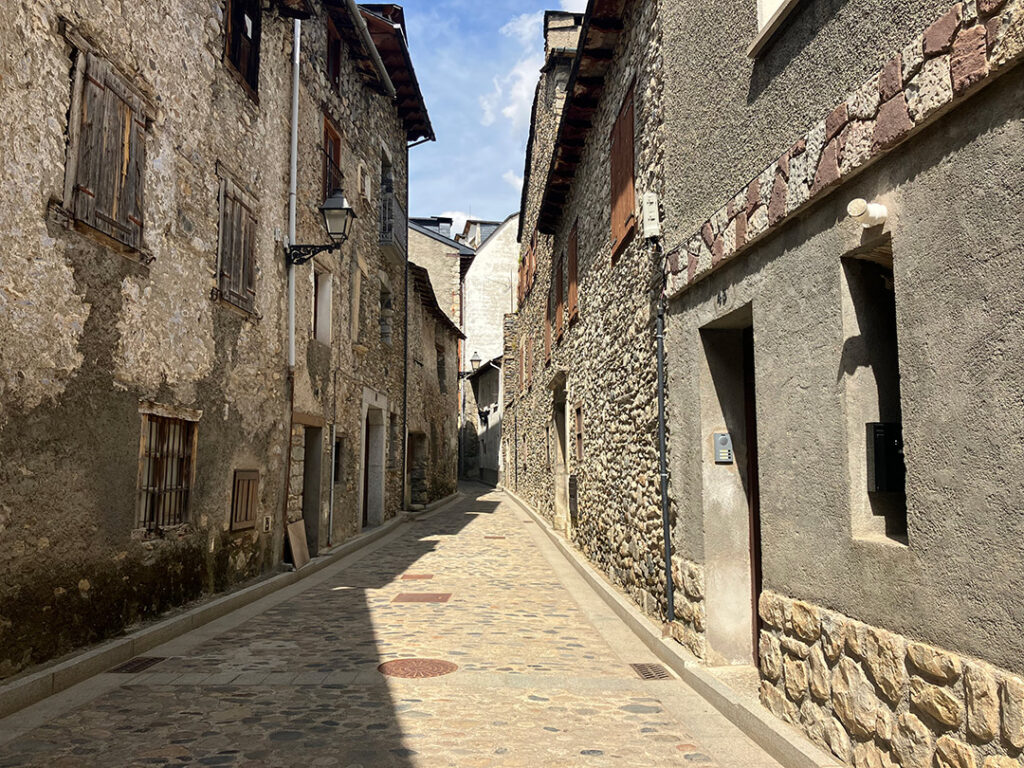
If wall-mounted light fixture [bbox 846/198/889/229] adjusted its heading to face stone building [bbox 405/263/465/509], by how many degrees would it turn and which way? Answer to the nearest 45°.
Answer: approximately 90° to its right

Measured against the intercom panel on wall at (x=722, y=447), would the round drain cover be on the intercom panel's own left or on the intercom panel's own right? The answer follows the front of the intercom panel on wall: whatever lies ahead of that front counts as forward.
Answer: on the intercom panel's own right

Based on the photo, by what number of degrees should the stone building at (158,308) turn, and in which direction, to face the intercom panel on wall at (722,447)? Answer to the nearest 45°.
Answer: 0° — it already faces it

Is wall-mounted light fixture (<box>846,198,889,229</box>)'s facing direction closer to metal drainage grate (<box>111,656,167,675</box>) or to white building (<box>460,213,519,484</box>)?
the metal drainage grate

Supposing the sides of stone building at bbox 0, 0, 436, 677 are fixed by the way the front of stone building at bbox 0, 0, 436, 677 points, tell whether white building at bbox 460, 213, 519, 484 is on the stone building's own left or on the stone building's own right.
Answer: on the stone building's own left

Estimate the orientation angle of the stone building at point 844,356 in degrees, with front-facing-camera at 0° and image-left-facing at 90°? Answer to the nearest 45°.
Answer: approximately 45°

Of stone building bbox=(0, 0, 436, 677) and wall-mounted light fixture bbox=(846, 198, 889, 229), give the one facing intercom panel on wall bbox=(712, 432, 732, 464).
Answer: the stone building

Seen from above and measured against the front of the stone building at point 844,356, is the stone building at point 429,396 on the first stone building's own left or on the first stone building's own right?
on the first stone building's own right
